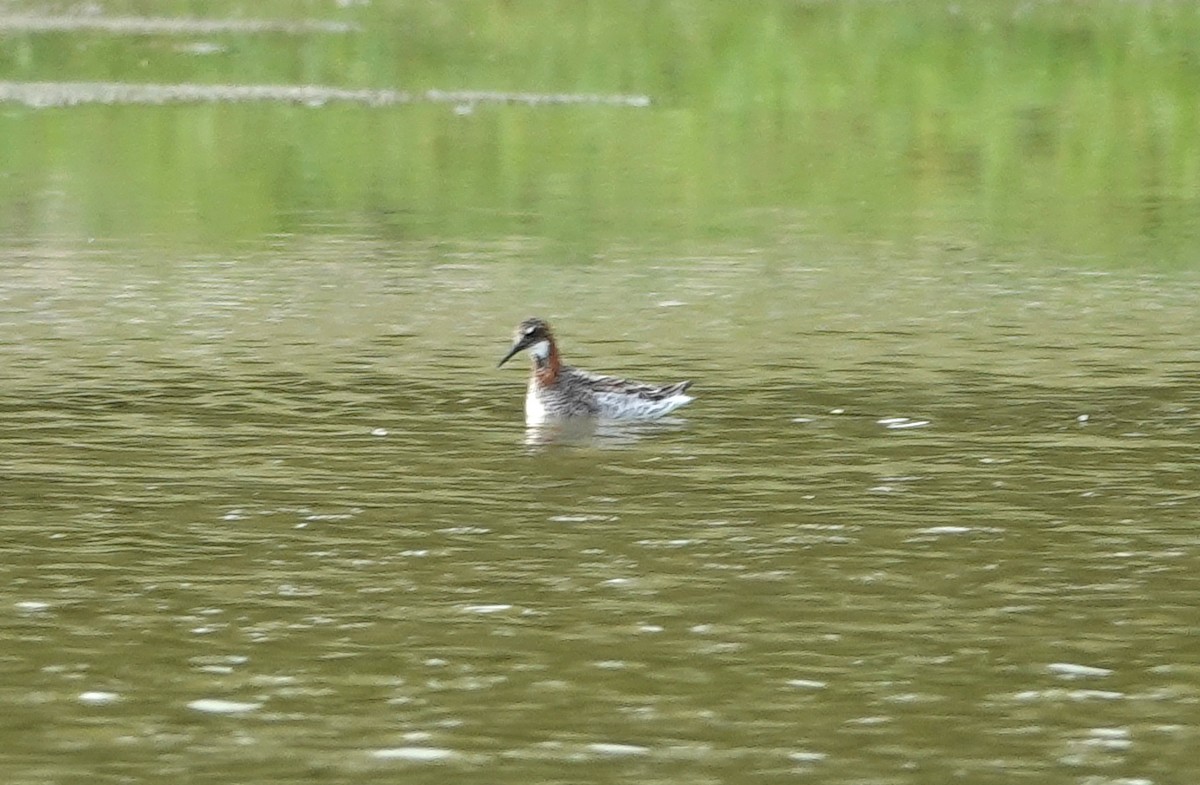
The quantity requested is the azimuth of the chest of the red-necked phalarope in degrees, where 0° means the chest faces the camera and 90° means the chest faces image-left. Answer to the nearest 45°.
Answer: approximately 90°
